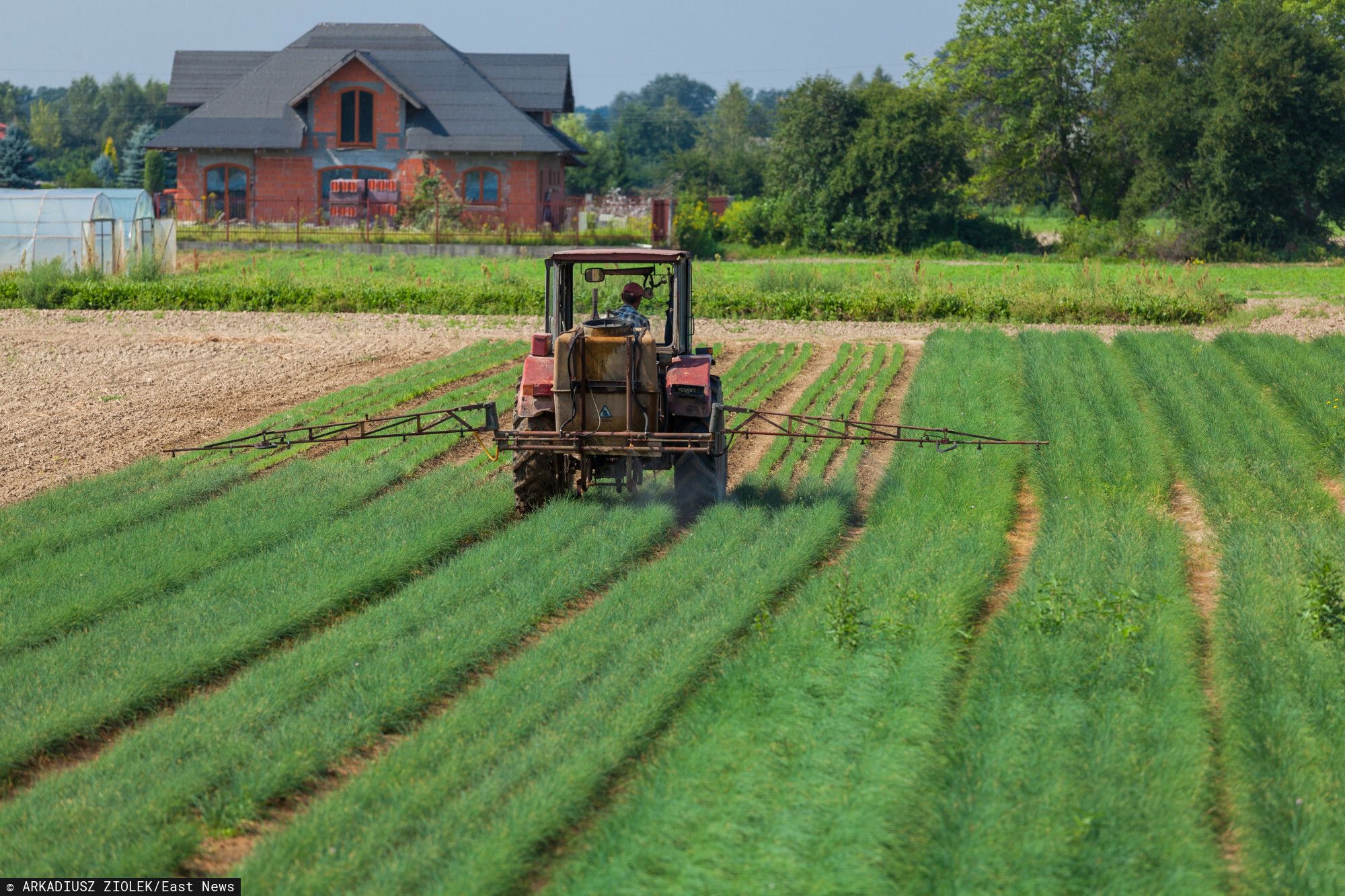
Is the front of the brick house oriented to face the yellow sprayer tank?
yes

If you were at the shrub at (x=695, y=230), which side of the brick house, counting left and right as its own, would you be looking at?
left

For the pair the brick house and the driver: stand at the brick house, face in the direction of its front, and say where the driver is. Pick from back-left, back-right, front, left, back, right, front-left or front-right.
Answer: front

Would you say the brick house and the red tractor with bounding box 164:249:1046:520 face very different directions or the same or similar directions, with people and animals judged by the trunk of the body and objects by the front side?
very different directions

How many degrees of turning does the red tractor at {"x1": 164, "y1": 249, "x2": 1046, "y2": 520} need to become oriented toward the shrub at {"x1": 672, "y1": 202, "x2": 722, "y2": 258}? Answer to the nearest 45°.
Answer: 0° — it already faces it

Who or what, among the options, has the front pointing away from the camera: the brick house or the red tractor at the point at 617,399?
the red tractor

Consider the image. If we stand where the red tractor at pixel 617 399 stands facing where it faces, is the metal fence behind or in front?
in front

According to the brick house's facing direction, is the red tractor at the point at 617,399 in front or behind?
in front

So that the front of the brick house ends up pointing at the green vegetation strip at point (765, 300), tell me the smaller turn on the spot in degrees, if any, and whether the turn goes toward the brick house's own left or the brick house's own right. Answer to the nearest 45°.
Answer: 0° — it already faces it

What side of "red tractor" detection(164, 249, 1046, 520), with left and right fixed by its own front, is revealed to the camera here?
back

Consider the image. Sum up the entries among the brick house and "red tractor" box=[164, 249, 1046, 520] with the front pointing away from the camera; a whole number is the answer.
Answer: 1

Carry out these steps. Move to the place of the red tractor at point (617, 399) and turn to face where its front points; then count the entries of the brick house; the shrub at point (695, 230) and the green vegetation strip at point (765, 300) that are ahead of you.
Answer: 3

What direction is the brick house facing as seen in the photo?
toward the camera
